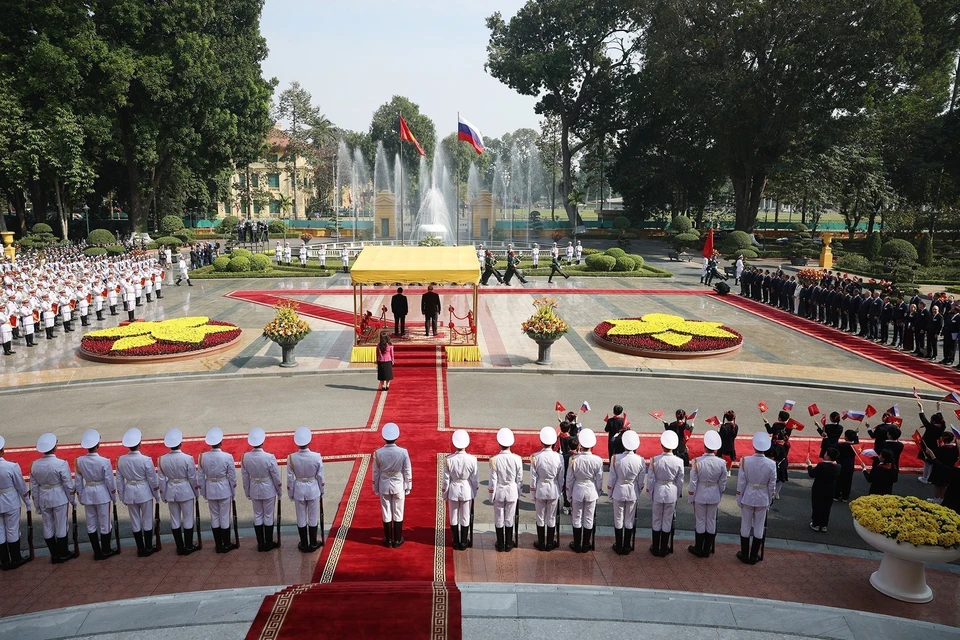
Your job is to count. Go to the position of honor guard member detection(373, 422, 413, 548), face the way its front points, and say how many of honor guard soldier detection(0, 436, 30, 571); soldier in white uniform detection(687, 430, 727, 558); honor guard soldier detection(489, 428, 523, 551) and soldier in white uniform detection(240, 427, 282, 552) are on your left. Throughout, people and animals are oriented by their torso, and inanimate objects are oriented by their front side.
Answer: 2

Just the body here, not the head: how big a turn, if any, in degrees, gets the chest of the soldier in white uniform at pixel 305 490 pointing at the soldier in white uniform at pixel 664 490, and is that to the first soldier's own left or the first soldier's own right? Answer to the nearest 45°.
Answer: approximately 90° to the first soldier's own right

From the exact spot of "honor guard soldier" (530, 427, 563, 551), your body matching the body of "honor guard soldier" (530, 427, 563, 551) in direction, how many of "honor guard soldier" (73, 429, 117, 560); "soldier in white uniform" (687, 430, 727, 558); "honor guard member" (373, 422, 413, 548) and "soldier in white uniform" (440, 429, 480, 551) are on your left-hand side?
3

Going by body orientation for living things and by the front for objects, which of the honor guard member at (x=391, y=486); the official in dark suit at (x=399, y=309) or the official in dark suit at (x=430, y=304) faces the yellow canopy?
the honor guard member

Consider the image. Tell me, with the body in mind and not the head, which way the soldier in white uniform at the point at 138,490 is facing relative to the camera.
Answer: away from the camera

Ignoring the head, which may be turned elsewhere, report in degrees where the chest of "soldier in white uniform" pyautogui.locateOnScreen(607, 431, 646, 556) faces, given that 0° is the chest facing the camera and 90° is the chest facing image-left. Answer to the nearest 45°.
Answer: approximately 180°

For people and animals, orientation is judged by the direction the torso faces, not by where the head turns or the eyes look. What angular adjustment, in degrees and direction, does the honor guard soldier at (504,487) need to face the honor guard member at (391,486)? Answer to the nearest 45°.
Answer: approximately 90° to its left
